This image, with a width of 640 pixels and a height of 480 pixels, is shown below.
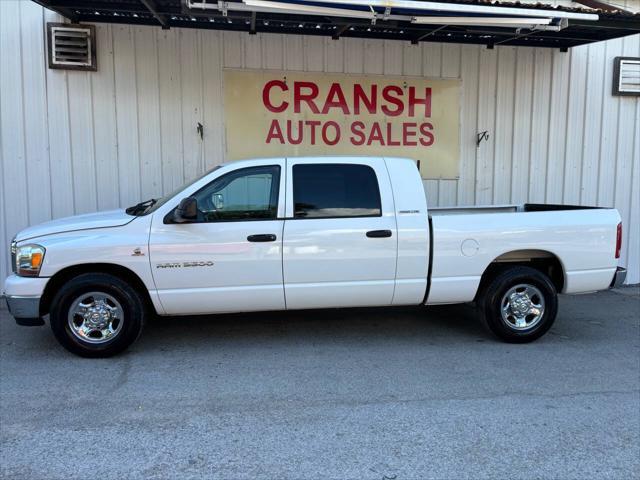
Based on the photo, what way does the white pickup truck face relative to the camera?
to the viewer's left

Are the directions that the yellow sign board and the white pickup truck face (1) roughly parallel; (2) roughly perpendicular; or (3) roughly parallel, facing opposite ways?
roughly perpendicular

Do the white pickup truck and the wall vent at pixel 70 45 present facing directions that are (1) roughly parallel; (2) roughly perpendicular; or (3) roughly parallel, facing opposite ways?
roughly perpendicular

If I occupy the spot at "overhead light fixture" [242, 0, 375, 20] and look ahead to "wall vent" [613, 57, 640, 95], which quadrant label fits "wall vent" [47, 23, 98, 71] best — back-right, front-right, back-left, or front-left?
back-left

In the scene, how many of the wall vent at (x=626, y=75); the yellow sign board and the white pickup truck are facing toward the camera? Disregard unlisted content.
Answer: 2

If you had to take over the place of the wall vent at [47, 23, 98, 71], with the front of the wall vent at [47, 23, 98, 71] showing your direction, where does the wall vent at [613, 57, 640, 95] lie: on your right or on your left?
on your left

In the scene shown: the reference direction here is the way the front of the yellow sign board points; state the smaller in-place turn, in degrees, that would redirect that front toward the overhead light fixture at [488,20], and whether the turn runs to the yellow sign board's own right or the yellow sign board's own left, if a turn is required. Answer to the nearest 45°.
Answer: approximately 45° to the yellow sign board's own left

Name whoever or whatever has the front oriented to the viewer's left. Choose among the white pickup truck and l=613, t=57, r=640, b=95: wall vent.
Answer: the white pickup truck
